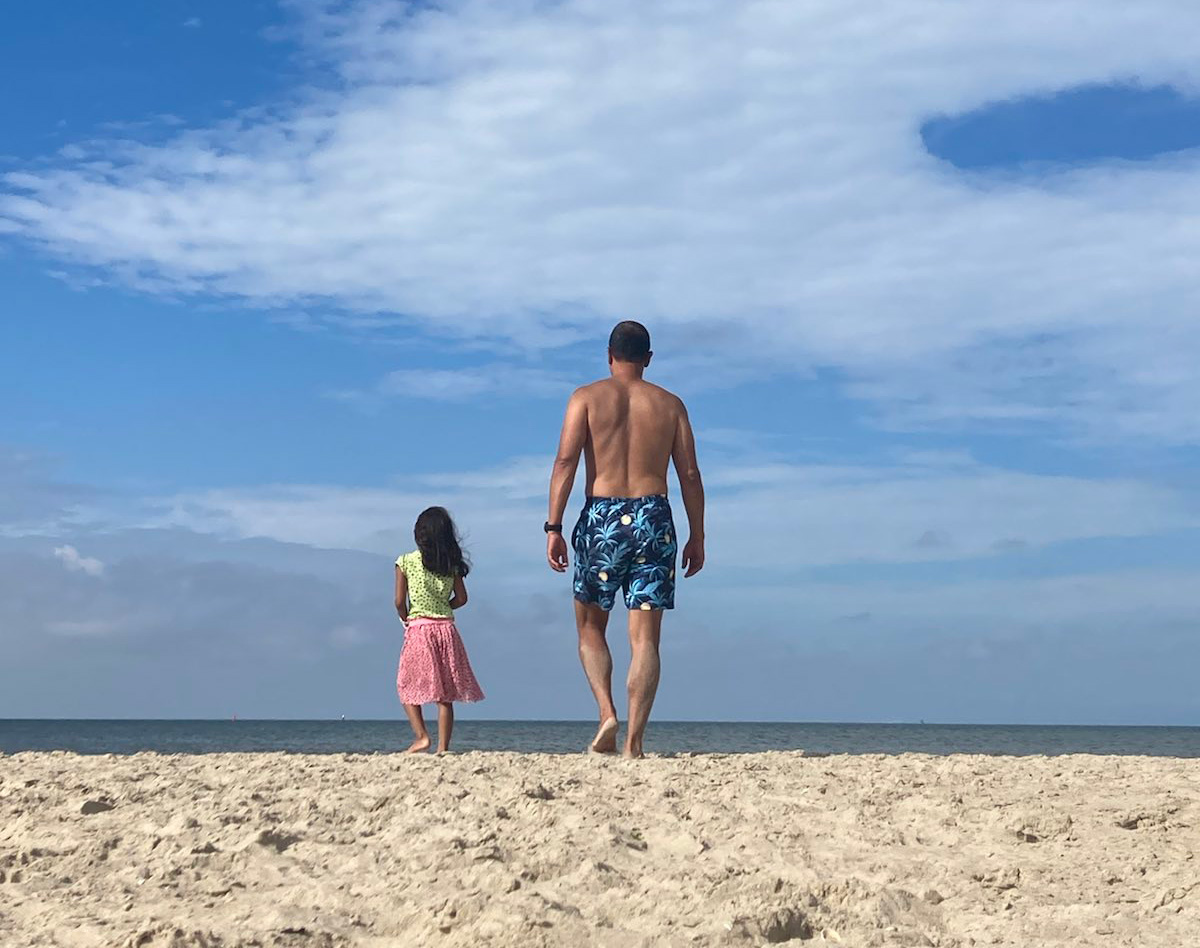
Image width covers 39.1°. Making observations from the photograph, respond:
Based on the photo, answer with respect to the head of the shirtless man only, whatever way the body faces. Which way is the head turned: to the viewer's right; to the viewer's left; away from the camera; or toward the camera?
away from the camera

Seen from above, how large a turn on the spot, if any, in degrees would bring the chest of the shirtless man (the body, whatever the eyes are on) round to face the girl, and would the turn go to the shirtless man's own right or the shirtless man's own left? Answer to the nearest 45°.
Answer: approximately 45° to the shirtless man's own left

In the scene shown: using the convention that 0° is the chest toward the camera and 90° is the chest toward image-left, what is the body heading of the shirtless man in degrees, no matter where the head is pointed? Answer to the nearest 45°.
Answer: approximately 180°

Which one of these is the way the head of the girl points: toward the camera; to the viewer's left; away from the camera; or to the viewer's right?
away from the camera
